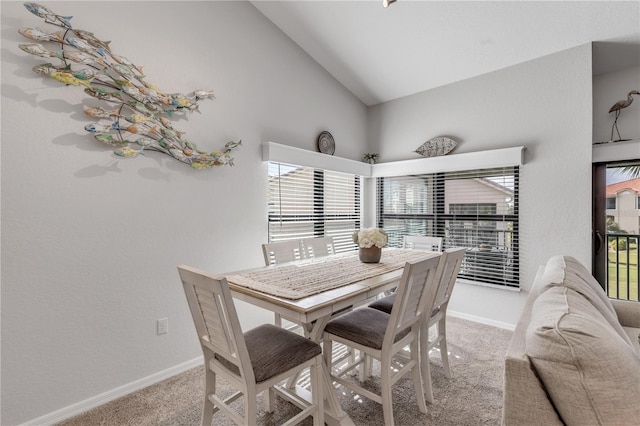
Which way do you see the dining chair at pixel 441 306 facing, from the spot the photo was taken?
facing away from the viewer and to the left of the viewer

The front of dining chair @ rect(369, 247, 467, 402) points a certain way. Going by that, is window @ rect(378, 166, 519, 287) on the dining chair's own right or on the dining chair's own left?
on the dining chair's own right

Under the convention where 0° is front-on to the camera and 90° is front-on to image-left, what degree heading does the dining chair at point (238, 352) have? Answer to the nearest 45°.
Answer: approximately 225°

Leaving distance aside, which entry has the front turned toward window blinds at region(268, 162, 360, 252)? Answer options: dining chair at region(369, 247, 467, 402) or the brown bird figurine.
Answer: the dining chair

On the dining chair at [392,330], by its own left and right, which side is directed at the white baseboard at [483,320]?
right
